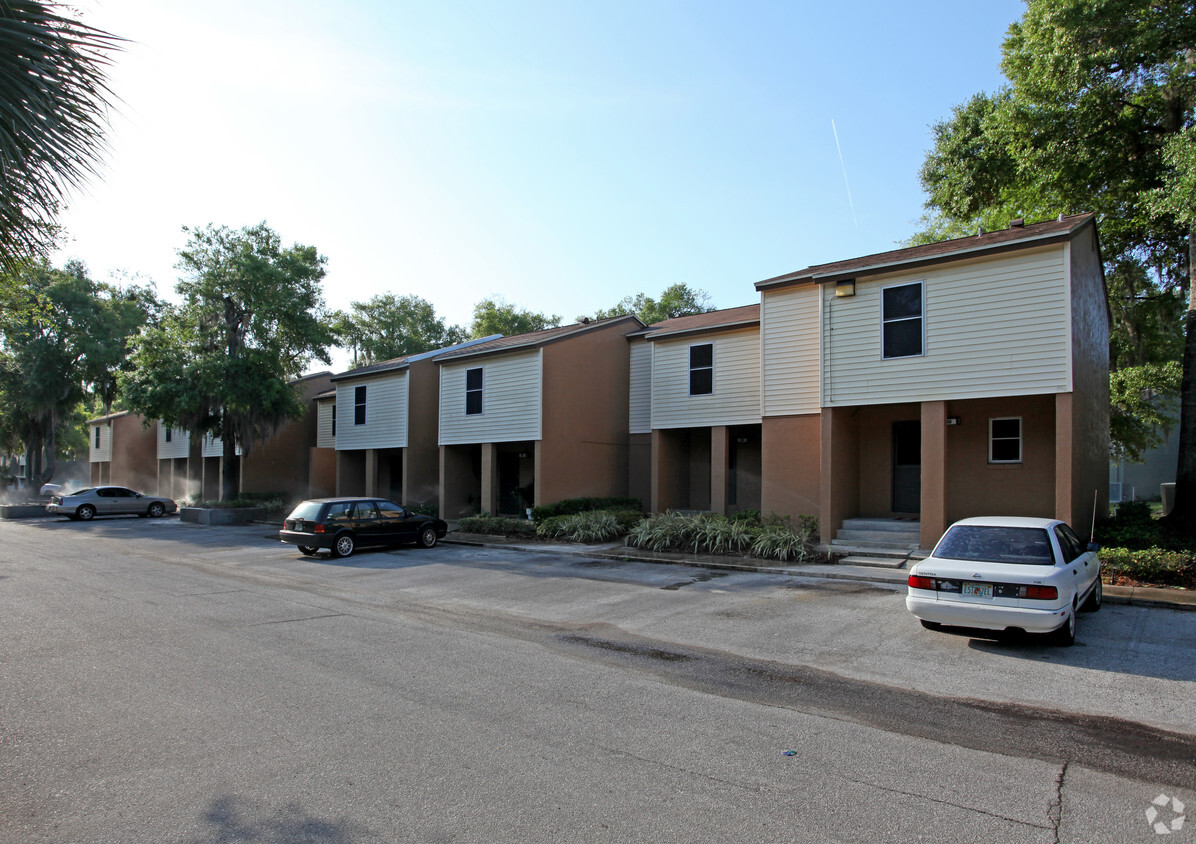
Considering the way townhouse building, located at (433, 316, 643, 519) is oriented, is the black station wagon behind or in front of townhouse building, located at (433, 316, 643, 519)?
in front

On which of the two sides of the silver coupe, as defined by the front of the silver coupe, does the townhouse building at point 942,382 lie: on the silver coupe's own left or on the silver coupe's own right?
on the silver coupe's own right

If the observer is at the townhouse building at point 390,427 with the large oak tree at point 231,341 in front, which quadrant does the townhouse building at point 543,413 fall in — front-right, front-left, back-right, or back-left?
back-left

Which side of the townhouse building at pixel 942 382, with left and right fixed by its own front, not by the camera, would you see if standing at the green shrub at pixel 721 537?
right

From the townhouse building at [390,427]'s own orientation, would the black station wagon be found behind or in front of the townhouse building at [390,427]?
in front
